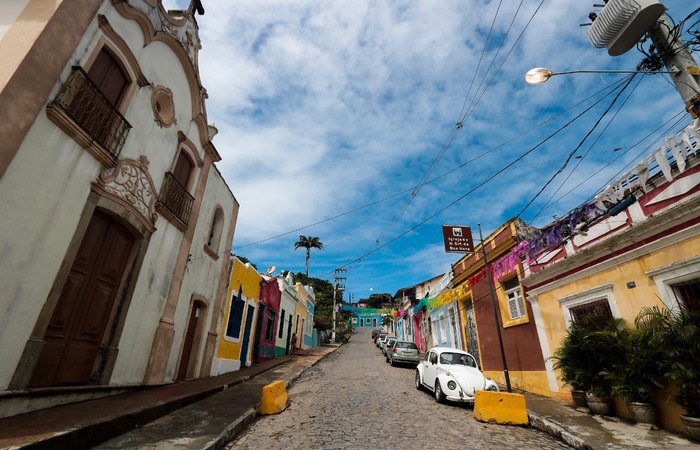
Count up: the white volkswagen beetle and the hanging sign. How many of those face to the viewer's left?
0

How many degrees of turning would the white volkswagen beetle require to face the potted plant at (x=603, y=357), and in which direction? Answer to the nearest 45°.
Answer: approximately 45° to its left

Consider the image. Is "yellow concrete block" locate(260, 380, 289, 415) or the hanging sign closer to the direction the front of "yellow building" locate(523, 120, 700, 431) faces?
the yellow concrete block

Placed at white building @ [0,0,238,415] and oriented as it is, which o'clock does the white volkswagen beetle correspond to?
The white volkswagen beetle is roughly at 11 o'clock from the white building.

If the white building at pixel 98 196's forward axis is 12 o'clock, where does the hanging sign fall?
The hanging sign is roughly at 11 o'clock from the white building.

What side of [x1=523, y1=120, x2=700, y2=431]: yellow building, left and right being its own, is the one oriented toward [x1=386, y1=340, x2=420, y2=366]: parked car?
right

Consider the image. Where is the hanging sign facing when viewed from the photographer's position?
facing the viewer

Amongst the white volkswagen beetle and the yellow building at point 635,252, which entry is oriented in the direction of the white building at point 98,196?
the yellow building

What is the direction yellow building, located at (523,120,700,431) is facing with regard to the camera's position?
facing the viewer and to the left of the viewer

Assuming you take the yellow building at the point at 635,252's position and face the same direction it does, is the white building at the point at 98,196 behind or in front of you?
in front

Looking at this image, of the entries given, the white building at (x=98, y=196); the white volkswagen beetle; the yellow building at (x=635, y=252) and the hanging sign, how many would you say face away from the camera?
0

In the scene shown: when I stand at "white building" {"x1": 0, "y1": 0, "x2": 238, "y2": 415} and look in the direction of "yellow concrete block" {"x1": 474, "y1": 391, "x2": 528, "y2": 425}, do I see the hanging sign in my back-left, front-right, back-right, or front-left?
front-left

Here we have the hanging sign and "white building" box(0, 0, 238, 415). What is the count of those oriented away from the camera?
0

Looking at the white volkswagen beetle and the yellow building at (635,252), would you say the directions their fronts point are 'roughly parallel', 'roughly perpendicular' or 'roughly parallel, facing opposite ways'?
roughly perpendicular

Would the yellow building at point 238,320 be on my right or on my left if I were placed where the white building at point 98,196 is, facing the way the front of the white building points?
on my left

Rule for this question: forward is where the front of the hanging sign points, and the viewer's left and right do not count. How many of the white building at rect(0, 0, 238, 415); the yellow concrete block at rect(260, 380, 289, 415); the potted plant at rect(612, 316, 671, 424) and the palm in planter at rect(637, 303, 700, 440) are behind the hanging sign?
0

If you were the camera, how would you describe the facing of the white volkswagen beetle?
facing the viewer and to the right of the viewer
